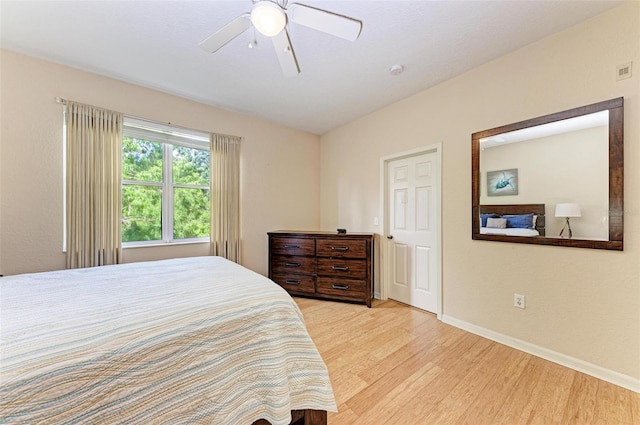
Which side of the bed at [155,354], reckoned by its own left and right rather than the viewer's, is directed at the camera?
right

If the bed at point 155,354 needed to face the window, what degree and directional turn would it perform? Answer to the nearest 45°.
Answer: approximately 90° to its left

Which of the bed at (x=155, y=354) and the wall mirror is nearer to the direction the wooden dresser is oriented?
the bed

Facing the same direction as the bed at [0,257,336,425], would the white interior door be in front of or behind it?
in front

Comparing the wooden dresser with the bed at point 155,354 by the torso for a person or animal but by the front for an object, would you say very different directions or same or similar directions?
very different directions

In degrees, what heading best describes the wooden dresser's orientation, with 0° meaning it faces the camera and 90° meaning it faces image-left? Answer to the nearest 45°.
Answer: approximately 45°

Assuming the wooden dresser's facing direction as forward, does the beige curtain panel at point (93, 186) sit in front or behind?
in front

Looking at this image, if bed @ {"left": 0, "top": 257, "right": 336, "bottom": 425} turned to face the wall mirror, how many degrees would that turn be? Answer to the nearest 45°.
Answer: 0° — it already faces it

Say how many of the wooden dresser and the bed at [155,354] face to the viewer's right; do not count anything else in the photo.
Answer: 1

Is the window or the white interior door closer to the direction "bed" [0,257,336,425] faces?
the white interior door
